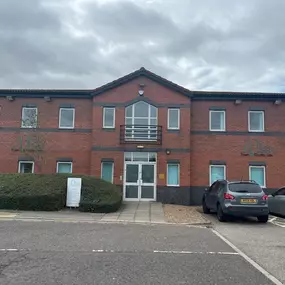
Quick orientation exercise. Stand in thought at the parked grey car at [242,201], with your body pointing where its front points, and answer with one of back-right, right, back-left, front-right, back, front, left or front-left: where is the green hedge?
front-left

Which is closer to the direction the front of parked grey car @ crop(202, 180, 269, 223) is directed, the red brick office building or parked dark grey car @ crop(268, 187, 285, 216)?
the red brick office building

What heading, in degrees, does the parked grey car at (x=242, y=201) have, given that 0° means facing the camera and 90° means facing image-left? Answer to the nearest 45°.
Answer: approximately 135°

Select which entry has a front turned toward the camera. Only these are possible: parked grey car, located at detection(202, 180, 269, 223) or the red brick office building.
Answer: the red brick office building

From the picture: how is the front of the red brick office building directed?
toward the camera

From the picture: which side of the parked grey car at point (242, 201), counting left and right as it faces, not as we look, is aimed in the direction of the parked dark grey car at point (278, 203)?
right

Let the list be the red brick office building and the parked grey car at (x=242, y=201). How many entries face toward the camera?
1

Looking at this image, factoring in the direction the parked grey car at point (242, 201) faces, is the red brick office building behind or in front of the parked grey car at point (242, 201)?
in front

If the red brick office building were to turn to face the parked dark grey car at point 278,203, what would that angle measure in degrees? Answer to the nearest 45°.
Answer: approximately 45° to its left

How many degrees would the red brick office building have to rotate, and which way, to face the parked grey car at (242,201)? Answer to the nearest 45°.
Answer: approximately 45° to its left
